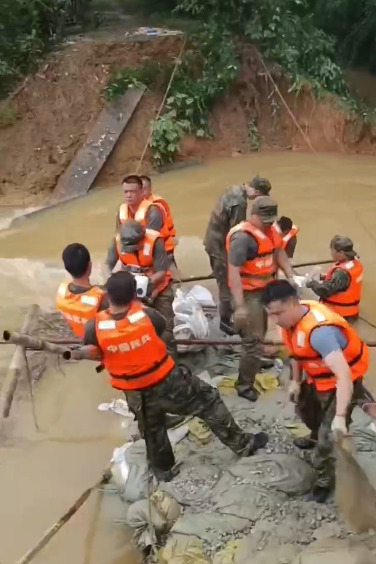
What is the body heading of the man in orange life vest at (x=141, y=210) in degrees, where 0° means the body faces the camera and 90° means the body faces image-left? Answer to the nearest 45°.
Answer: approximately 45°

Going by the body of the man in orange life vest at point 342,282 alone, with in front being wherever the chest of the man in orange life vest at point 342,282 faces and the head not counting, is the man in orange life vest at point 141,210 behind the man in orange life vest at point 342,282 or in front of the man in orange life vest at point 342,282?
in front

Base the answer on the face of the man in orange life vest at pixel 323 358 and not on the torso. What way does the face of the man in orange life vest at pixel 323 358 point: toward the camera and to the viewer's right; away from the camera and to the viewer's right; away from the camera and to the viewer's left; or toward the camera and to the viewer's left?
toward the camera and to the viewer's left

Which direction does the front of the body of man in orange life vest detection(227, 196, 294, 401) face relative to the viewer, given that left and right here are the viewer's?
facing the viewer and to the right of the viewer

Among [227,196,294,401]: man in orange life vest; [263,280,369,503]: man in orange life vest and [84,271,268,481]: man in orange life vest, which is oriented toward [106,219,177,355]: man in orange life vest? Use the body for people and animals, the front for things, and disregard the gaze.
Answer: [84,271,268,481]: man in orange life vest

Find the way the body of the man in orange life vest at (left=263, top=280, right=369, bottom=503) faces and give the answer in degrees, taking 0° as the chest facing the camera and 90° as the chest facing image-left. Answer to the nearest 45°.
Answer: approximately 45°

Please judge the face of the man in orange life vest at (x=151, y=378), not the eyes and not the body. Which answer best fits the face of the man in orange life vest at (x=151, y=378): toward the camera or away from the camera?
away from the camera

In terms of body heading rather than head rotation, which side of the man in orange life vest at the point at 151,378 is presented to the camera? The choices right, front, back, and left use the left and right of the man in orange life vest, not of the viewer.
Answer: back

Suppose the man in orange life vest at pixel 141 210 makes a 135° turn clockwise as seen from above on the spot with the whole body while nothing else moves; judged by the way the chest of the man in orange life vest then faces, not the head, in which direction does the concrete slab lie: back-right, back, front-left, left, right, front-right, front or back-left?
front

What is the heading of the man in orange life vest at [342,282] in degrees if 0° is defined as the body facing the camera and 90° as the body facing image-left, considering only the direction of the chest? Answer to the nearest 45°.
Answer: approximately 90°

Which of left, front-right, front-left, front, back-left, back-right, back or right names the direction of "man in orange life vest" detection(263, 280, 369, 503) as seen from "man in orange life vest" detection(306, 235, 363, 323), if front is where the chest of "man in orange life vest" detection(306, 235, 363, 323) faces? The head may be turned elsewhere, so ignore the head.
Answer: left

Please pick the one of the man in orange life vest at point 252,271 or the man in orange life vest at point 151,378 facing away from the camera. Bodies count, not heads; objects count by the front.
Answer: the man in orange life vest at point 151,378

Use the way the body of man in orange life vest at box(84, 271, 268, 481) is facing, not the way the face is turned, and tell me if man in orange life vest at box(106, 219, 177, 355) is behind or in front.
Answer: in front
